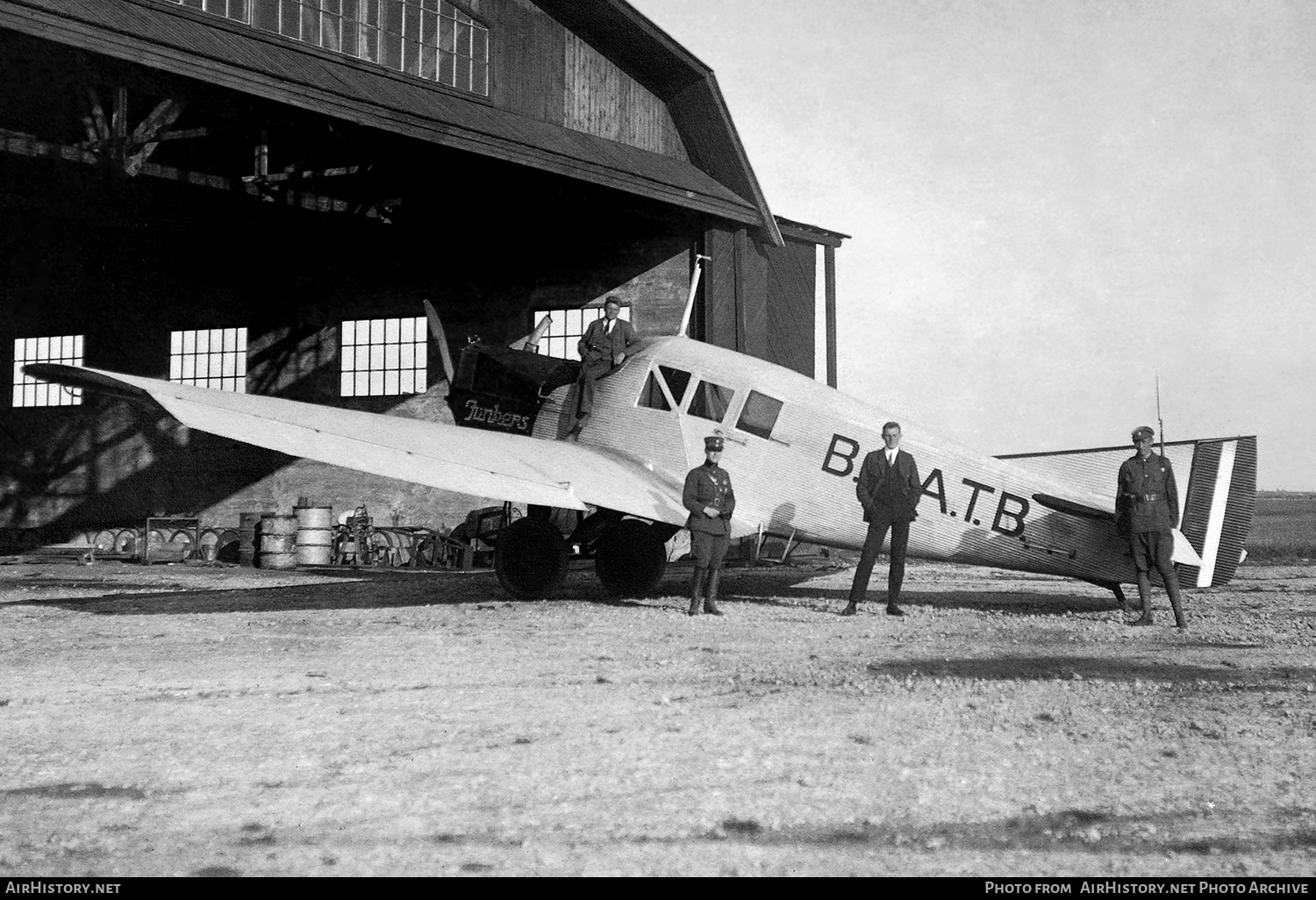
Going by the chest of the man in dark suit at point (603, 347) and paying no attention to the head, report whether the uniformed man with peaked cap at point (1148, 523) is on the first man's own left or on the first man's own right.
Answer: on the first man's own left

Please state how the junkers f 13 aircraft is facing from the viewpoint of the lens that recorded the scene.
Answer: facing away from the viewer and to the left of the viewer

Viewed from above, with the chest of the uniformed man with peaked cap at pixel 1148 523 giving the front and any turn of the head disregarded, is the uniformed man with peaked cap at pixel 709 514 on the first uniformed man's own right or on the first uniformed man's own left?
on the first uniformed man's own right

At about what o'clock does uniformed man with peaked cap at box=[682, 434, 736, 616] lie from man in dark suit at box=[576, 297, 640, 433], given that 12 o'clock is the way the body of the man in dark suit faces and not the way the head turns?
The uniformed man with peaked cap is roughly at 11 o'clock from the man in dark suit.

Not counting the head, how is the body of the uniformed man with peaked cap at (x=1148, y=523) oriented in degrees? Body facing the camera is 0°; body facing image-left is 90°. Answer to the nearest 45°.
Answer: approximately 0°
